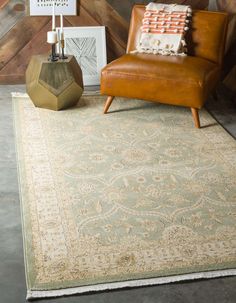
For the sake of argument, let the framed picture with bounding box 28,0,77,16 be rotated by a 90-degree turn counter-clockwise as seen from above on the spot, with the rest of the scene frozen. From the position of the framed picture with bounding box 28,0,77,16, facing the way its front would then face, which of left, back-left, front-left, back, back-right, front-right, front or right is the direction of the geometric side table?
right

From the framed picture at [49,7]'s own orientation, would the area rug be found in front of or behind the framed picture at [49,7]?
in front

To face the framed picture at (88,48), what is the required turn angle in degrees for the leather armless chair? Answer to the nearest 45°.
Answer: approximately 90° to its right

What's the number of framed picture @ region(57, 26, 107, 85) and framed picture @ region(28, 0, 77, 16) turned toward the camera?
2

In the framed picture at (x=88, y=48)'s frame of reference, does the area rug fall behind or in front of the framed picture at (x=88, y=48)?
in front

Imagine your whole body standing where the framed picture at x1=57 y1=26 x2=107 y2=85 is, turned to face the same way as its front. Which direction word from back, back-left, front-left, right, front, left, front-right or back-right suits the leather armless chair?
front-left

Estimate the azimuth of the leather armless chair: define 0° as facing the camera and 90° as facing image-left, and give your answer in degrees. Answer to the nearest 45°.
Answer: approximately 45°

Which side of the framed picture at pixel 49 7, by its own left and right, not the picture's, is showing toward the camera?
front

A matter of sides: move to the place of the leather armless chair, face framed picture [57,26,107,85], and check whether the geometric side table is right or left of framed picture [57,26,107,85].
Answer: left

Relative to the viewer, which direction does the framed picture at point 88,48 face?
toward the camera

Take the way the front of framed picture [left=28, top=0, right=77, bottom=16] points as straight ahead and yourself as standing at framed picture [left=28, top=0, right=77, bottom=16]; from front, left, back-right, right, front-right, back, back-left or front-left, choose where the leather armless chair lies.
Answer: front-left
